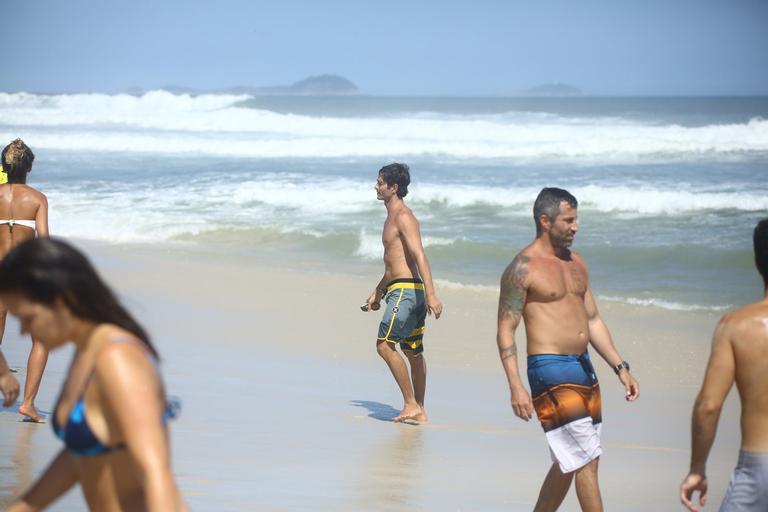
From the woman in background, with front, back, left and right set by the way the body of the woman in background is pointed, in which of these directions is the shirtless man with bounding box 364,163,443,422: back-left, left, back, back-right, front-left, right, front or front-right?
right

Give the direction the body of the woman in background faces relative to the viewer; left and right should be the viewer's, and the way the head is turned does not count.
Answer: facing away from the viewer

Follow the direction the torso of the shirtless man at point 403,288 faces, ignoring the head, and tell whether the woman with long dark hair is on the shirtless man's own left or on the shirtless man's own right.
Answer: on the shirtless man's own left

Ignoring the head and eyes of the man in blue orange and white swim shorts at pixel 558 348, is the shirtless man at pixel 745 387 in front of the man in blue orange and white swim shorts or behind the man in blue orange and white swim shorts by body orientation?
in front

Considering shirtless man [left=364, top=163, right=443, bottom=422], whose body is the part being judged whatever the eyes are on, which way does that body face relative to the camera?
to the viewer's left

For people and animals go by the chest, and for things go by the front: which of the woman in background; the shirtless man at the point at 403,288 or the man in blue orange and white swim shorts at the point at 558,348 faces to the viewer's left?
the shirtless man

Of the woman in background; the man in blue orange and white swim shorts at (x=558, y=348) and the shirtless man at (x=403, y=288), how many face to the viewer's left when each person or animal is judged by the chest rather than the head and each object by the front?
1

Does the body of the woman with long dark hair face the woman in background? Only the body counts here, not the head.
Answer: no

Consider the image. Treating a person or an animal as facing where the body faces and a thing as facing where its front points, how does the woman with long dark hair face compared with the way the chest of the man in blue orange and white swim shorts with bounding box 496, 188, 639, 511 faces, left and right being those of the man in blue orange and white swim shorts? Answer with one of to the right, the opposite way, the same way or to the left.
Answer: to the right

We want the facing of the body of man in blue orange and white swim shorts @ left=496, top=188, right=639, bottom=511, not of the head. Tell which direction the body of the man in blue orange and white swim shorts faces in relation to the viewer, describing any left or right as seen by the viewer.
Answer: facing the viewer and to the right of the viewer

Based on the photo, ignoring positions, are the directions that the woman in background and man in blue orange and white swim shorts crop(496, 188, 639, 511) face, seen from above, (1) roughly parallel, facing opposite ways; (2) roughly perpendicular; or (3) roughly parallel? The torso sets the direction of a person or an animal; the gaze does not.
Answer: roughly parallel, facing opposite ways

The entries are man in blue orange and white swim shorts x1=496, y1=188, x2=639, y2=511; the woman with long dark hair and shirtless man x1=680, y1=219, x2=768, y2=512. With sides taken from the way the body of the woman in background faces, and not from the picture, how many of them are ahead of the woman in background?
0

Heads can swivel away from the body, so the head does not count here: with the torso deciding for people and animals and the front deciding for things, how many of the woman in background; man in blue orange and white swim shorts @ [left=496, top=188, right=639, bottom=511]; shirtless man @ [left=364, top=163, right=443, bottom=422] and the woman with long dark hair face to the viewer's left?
2

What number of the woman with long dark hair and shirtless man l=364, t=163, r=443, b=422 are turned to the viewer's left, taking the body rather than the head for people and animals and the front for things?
2

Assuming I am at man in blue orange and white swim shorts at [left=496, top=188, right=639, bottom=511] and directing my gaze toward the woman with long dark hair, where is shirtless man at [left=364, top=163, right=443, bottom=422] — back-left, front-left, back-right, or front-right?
back-right

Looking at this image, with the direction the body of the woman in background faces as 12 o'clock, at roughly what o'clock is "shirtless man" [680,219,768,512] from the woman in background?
The shirtless man is roughly at 5 o'clock from the woman in background.

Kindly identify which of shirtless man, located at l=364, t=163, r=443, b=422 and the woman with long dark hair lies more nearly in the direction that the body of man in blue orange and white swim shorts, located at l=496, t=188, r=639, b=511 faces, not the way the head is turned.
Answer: the woman with long dark hair

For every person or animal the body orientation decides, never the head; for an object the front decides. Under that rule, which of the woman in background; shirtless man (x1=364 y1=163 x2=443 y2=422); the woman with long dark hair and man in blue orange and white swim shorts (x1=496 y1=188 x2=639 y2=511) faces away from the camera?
the woman in background

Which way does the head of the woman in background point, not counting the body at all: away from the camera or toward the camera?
away from the camera
